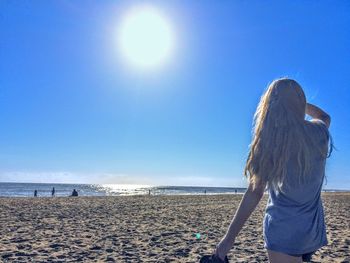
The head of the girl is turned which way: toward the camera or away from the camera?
away from the camera

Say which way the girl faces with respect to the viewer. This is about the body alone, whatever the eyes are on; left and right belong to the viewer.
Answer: facing away from the viewer
